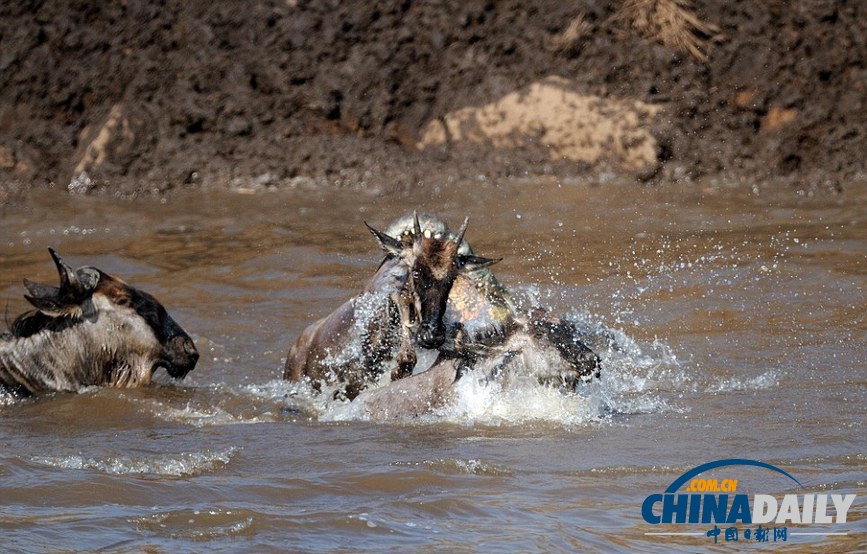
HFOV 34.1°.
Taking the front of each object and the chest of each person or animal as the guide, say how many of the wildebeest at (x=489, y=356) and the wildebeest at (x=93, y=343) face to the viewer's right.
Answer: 2

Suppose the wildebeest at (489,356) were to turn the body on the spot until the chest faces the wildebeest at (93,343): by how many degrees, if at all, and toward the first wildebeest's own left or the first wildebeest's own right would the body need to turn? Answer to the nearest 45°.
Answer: approximately 135° to the first wildebeest's own left

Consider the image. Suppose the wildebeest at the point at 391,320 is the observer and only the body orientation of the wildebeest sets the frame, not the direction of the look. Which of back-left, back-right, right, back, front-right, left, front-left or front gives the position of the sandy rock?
back-left

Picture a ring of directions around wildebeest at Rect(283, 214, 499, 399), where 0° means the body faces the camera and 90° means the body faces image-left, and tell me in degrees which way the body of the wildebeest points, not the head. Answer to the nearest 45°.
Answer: approximately 315°

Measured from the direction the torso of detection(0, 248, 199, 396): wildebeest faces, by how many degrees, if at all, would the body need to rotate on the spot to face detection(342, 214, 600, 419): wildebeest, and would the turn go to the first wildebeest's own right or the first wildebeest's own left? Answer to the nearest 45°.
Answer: approximately 45° to the first wildebeest's own right

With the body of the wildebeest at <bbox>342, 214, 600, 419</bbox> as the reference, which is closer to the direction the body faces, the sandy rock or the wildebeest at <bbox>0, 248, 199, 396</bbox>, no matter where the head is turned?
the sandy rock

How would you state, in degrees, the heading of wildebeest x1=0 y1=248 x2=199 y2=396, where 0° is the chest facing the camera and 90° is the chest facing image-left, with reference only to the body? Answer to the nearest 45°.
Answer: approximately 270°

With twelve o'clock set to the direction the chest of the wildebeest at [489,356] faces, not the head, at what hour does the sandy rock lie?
The sandy rock is roughly at 9 o'clock from the wildebeest.
